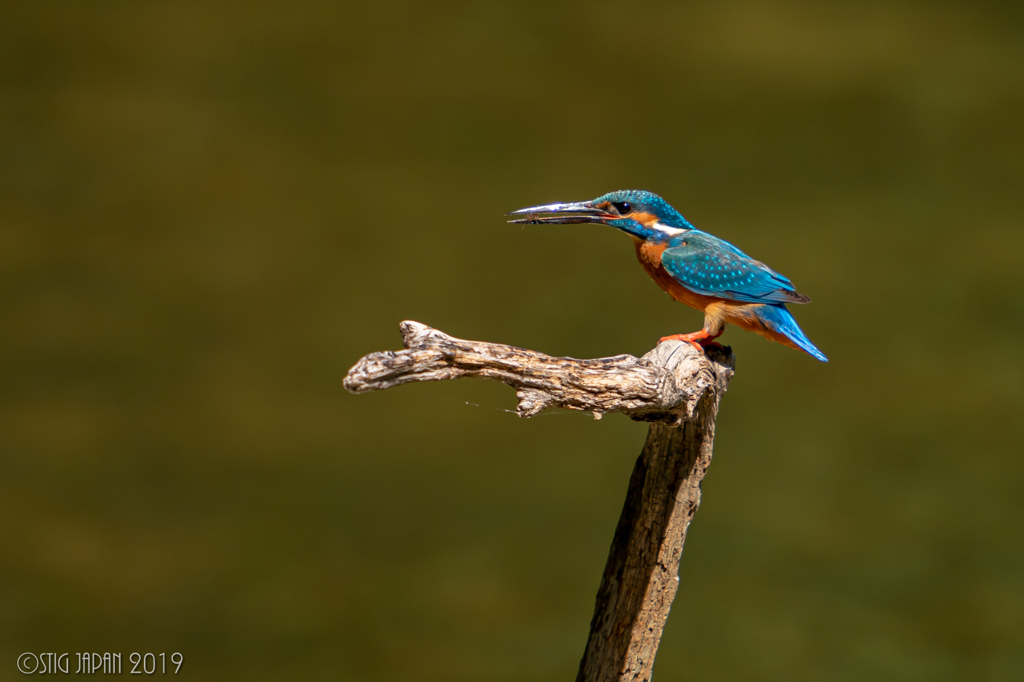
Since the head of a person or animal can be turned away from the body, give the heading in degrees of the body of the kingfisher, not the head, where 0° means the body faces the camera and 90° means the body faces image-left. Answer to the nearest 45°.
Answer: approximately 90°
